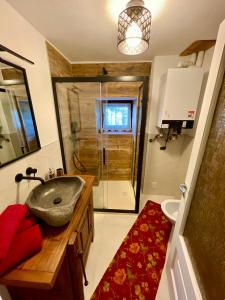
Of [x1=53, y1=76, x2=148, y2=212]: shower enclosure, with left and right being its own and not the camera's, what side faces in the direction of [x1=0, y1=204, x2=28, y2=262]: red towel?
front

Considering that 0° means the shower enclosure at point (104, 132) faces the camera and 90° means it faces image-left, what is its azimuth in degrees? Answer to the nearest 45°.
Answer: approximately 0°

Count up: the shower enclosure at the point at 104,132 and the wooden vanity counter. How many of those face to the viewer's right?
1

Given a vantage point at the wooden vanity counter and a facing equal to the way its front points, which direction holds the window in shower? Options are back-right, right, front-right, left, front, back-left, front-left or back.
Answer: front-left

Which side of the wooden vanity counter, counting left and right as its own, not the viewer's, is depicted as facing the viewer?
right

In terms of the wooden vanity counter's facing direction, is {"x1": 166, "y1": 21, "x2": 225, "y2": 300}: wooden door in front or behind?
in front

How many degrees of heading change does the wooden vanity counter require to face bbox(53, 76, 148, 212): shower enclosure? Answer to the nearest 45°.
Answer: approximately 45° to its left

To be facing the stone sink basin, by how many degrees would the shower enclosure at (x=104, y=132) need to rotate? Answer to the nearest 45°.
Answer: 0° — it already faces it

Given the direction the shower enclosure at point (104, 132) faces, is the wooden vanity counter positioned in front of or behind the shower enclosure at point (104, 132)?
in front
